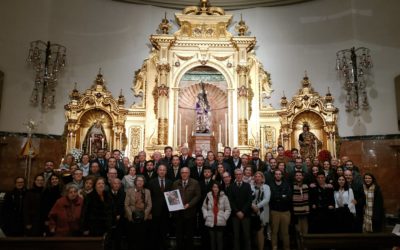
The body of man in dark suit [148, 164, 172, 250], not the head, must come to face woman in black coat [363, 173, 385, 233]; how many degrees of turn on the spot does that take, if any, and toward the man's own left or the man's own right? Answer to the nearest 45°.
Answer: approximately 90° to the man's own left

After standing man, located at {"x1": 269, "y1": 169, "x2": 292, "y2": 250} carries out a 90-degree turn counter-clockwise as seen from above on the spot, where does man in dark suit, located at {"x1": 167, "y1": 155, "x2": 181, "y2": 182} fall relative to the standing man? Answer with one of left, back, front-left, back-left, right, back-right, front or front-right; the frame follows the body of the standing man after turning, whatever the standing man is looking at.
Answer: back

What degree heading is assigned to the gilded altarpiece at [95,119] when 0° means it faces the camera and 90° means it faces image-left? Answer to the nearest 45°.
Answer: approximately 0°

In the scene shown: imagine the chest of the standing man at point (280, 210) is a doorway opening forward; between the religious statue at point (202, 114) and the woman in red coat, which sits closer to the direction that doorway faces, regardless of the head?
the woman in red coat

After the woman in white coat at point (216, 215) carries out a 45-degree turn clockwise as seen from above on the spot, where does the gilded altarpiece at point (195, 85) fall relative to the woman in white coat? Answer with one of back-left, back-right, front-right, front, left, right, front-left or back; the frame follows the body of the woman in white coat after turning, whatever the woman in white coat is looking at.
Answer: back-right

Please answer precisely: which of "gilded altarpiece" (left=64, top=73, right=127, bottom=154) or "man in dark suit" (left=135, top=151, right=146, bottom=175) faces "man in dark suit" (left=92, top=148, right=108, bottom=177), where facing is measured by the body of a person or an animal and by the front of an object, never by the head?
the gilded altarpiece

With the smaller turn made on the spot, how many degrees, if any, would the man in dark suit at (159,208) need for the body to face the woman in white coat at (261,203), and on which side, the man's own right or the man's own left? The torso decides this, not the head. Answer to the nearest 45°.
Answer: approximately 90° to the man's own left

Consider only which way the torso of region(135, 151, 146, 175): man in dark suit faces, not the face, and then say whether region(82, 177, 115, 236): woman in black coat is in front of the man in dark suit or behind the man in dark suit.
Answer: in front

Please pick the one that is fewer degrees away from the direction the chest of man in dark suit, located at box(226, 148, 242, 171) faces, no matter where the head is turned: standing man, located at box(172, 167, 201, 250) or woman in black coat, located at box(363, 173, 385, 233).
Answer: the standing man

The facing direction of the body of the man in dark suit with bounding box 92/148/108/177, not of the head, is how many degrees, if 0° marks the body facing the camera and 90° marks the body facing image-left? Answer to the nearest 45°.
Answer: approximately 0°

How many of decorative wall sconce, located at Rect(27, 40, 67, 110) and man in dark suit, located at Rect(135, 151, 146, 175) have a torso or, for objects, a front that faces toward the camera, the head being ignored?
2
